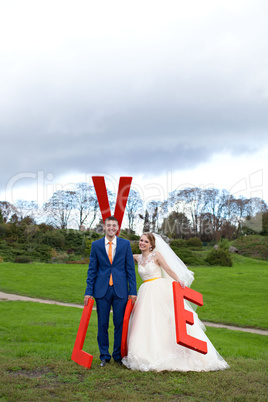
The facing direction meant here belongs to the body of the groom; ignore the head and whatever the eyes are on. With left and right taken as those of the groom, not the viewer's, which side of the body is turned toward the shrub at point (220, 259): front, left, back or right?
back

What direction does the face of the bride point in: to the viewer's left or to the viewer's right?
to the viewer's left

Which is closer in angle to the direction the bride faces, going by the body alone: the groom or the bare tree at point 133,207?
the groom

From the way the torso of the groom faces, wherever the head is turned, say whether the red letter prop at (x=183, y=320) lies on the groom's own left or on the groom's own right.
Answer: on the groom's own left

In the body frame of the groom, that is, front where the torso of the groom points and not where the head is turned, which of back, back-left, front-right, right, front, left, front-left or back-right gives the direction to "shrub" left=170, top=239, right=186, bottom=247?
back

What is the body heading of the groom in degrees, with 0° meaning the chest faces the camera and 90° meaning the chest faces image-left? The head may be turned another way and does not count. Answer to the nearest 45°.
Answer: approximately 0°

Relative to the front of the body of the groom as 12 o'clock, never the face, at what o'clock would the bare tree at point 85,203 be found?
The bare tree is roughly at 6 o'clock from the groom.

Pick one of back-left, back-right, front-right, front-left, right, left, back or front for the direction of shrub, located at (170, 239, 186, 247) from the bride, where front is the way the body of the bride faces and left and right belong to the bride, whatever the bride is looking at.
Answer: back-right

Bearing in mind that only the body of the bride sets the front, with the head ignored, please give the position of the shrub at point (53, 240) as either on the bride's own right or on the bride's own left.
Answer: on the bride's own right

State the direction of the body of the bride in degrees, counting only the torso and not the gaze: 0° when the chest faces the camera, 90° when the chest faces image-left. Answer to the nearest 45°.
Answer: approximately 45°
